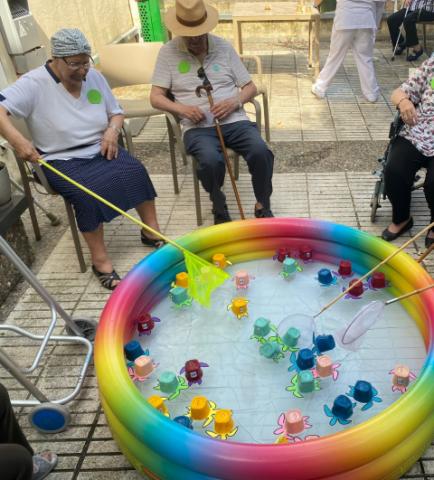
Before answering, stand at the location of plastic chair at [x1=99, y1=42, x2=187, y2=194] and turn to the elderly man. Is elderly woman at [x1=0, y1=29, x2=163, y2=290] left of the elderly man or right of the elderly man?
right

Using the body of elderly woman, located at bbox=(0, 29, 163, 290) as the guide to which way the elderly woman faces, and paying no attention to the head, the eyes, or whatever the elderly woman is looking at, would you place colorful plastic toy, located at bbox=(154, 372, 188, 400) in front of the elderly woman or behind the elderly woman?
in front

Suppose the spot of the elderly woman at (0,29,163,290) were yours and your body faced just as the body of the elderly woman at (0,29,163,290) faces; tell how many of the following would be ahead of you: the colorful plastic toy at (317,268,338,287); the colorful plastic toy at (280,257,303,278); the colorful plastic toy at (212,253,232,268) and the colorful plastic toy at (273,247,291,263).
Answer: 4

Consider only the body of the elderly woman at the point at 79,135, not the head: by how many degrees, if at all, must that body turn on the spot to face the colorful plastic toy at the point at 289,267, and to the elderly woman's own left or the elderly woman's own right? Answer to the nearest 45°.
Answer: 0° — they already face it

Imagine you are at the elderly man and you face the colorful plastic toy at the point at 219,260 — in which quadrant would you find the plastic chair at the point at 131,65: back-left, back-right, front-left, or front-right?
back-right

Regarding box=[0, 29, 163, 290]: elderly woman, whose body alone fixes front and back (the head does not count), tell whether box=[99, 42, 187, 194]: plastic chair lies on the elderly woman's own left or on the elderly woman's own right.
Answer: on the elderly woman's own left

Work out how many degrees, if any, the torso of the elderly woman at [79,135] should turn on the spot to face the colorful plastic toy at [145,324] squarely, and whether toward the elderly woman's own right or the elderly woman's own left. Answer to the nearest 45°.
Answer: approximately 45° to the elderly woman's own right

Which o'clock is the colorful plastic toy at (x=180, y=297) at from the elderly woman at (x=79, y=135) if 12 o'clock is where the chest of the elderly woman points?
The colorful plastic toy is roughly at 1 o'clock from the elderly woman.

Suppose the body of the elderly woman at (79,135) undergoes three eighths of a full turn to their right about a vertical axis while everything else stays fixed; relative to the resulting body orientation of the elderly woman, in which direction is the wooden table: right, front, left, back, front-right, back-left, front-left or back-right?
back-right

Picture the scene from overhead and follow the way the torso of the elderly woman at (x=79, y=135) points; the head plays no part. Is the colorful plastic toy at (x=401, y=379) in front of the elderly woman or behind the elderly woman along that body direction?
in front

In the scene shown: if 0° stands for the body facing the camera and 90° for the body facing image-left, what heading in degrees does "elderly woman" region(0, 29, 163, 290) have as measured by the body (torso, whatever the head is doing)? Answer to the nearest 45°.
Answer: approximately 315°

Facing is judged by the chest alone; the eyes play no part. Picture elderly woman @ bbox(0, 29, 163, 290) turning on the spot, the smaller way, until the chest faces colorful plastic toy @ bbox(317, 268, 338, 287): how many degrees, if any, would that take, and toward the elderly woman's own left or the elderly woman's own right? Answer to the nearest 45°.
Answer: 0° — they already face it

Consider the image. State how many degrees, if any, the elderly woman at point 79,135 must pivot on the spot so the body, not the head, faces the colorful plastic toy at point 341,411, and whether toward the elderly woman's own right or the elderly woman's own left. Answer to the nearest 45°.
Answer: approximately 45° to the elderly woman's own right

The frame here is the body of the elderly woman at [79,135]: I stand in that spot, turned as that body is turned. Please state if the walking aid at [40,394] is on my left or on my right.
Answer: on my right

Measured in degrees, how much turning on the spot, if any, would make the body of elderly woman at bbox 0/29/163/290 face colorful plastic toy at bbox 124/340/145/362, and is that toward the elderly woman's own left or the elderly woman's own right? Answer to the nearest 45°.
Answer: approximately 45° to the elderly woman's own right

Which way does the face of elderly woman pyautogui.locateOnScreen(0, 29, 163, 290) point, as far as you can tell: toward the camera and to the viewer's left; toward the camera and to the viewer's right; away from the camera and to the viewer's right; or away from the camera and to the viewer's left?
toward the camera and to the viewer's right
